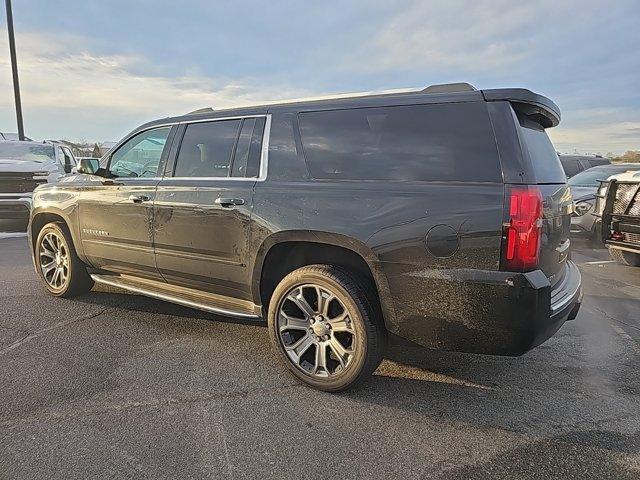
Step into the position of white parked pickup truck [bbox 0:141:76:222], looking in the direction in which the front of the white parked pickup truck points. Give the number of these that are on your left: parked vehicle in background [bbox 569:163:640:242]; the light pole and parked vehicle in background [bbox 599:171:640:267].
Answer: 2

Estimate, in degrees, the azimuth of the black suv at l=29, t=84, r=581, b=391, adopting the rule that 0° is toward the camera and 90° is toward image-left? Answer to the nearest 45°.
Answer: approximately 135°

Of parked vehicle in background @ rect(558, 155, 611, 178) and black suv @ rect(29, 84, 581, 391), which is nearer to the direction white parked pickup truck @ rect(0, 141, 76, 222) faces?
the black suv

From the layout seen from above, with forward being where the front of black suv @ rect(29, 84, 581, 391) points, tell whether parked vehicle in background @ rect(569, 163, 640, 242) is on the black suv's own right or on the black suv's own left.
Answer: on the black suv's own right

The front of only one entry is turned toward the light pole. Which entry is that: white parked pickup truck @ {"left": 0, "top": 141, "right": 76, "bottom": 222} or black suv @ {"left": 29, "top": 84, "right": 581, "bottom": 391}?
the black suv

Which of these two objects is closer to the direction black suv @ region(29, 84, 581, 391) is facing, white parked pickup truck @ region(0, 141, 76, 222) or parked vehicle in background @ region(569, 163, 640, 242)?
the white parked pickup truck

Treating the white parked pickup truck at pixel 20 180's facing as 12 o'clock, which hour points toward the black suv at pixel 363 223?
The black suv is roughly at 10 o'clock from the white parked pickup truck.

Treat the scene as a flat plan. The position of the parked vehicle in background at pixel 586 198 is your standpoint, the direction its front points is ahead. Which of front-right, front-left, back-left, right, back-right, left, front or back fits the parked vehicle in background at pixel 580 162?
back-right

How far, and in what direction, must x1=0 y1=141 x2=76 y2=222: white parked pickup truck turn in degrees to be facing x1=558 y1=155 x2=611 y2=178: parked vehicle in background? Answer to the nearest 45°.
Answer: approximately 135° to its left

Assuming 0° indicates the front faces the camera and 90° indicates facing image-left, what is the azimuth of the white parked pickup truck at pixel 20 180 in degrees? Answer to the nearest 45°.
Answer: approximately 45°
